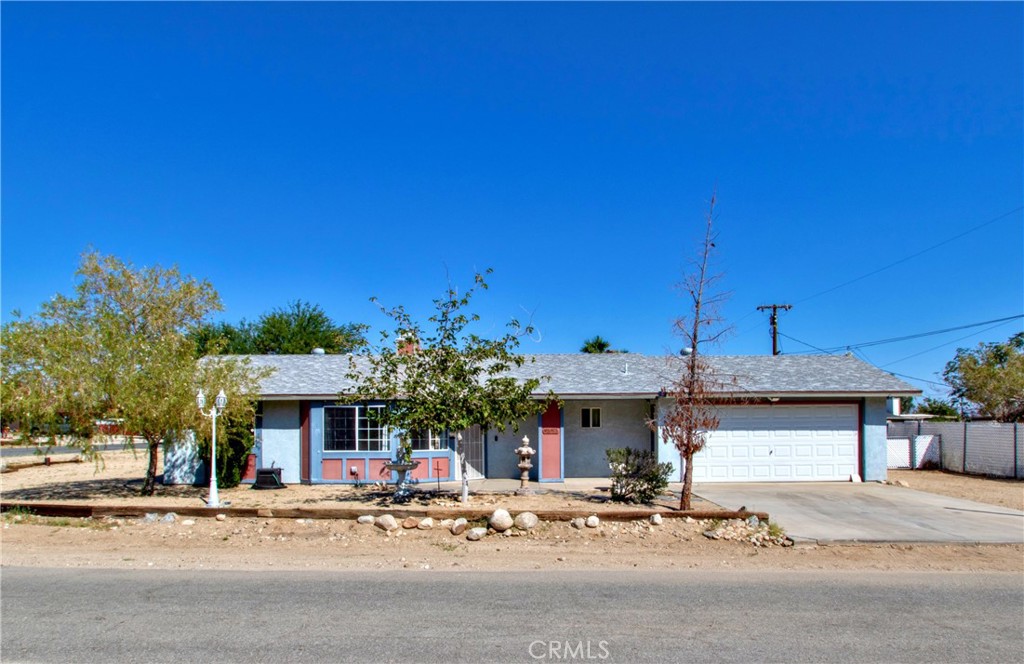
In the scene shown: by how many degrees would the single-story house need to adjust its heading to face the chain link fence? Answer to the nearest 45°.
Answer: approximately 135° to its left

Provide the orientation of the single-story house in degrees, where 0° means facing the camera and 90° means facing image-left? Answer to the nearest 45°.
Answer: approximately 0°

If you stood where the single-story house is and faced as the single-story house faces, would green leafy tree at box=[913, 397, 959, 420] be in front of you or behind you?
behind

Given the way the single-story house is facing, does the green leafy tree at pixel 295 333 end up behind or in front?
behind

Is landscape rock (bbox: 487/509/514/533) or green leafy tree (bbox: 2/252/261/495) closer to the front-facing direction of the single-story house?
the landscape rock

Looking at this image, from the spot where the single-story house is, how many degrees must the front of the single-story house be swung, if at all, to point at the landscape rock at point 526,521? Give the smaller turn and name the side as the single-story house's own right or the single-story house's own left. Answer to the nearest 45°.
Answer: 0° — it already faces it
